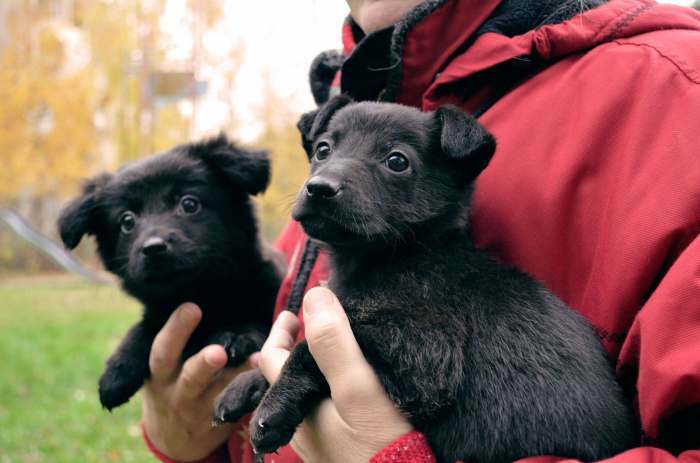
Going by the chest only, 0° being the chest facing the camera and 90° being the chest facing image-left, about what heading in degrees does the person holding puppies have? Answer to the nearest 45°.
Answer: approximately 45°

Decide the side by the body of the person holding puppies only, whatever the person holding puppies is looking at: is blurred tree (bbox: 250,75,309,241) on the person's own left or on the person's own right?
on the person's own right

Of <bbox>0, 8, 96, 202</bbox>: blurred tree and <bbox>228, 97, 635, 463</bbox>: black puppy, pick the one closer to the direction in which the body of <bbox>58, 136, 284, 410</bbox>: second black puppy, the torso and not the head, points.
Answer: the black puppy

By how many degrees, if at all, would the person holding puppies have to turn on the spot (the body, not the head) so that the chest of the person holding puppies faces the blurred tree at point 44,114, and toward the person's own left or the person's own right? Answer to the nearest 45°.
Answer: approximately 90° to the person's own right

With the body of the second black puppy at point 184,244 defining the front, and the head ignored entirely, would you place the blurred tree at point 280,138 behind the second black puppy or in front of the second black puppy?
behind

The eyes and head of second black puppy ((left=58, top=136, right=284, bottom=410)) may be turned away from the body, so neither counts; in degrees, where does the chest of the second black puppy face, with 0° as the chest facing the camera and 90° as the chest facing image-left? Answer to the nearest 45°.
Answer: approximately 45°

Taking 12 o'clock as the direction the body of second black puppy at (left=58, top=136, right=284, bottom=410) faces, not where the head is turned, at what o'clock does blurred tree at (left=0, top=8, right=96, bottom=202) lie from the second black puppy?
The blurred tree is roughly at 4 o'clock from the second black puppy.
